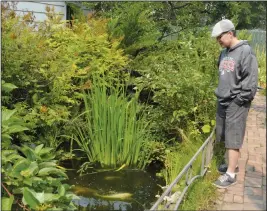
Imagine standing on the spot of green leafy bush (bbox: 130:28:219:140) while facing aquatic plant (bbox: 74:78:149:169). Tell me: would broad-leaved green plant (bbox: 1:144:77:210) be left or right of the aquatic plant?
left

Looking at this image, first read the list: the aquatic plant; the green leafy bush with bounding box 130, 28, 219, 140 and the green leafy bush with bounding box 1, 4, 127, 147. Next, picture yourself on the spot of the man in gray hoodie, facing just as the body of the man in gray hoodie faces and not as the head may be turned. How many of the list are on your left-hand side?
0

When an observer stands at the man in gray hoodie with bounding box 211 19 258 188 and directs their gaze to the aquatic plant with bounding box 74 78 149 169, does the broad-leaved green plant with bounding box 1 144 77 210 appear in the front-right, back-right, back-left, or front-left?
front-left

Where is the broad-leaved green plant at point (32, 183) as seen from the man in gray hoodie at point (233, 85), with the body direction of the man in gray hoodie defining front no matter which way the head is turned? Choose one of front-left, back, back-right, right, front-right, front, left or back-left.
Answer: front

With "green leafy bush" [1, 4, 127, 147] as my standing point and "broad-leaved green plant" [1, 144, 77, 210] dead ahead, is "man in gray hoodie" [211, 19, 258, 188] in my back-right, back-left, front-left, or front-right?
front-left

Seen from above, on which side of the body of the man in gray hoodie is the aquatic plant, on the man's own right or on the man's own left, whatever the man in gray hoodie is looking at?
on the man's own right

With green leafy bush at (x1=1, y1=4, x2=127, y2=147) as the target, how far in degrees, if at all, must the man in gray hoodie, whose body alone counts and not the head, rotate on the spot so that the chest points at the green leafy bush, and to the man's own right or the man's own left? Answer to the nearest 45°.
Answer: approximately 45° to the man's own right

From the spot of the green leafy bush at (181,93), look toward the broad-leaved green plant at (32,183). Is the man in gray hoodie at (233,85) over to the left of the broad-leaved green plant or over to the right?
left

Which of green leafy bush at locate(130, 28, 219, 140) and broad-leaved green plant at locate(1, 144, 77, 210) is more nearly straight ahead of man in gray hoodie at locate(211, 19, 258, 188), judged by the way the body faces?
the broad-leaved green plant

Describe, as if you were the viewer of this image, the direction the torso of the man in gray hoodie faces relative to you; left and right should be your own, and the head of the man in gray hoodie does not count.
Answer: facing the viewer and to the left of the viewer

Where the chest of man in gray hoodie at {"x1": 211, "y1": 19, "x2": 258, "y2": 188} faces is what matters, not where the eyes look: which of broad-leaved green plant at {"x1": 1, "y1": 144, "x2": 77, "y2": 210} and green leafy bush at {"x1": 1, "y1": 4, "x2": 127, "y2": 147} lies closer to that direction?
the broad-leaved green plant

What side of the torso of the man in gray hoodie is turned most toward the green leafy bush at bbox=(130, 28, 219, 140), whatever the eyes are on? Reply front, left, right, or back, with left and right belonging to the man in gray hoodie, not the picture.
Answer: right

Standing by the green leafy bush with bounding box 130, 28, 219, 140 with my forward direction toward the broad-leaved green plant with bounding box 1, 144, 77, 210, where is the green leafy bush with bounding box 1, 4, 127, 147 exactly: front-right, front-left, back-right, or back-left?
front-right
